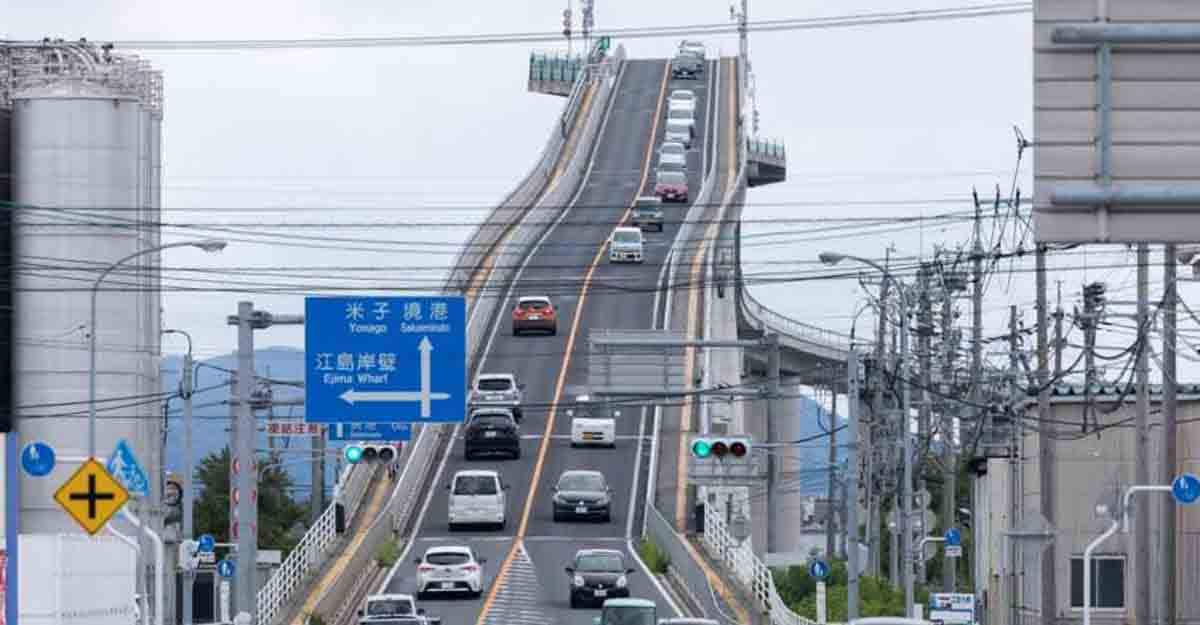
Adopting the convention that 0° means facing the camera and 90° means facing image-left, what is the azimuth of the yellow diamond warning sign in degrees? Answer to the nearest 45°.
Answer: approximately 0°

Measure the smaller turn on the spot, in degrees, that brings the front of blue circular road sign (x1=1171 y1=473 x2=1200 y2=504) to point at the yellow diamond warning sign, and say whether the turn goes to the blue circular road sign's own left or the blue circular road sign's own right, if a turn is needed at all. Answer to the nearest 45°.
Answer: approximately 45° to the blue circular road sign's own right

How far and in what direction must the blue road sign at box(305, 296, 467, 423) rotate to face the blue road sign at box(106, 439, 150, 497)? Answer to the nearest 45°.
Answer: approximately 45° to its right

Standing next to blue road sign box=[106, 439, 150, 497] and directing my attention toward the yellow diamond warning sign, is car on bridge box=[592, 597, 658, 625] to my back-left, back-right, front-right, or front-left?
back-left

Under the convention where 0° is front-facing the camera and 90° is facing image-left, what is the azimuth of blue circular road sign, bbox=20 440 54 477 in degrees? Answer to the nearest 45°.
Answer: approximately 0°

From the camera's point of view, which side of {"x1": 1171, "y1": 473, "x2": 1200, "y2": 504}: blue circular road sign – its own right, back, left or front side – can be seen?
front
